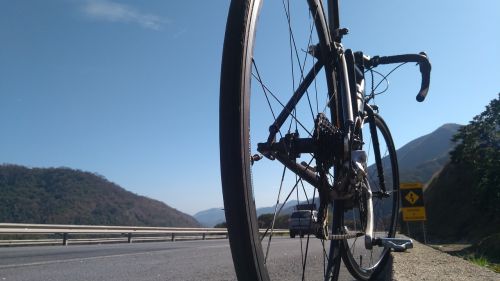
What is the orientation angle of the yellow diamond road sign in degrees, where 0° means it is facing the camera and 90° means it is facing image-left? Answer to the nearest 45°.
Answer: approximately 0°

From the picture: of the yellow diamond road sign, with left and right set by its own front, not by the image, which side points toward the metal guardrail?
right
